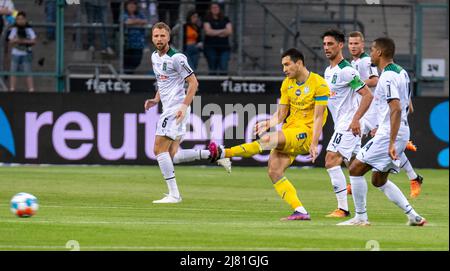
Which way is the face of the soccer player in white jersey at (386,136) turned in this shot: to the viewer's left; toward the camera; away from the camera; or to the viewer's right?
to the viewer's left

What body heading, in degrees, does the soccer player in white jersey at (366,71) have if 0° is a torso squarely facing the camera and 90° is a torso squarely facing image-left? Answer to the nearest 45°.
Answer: approximately 45°

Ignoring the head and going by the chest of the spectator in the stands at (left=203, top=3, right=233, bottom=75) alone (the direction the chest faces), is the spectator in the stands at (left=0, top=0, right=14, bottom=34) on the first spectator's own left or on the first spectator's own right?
on the first spectator's own right

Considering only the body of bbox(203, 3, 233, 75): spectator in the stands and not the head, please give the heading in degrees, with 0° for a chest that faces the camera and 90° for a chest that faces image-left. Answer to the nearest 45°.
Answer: approximately 0°

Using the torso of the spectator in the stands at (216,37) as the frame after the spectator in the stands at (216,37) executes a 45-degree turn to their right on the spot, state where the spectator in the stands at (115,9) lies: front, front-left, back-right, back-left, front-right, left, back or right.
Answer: front-right

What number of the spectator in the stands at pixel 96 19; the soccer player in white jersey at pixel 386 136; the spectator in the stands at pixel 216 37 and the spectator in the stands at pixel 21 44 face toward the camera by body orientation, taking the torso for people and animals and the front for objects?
3

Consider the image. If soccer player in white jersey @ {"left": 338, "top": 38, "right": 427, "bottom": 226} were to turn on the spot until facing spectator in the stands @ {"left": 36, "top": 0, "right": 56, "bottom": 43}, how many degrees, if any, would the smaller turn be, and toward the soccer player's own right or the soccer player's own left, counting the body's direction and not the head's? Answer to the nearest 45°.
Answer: approximately 45° to the soccer player's own right

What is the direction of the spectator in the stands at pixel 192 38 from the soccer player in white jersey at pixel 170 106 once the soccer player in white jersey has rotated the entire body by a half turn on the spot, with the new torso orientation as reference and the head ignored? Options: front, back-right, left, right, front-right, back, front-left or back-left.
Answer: front-left

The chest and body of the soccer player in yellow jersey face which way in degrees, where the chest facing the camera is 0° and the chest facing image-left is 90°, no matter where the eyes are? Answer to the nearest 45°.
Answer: approximately 45°

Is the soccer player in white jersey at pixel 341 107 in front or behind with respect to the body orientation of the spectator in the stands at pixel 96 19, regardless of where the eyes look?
in front

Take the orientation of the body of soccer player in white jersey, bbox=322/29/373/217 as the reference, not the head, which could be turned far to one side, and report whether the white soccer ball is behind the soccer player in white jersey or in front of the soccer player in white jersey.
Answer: in front

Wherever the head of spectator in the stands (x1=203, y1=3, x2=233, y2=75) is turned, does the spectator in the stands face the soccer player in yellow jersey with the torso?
yes

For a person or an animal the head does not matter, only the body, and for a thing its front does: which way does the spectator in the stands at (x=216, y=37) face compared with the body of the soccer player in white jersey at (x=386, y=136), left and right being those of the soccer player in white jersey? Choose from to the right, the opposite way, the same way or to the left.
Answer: to the left

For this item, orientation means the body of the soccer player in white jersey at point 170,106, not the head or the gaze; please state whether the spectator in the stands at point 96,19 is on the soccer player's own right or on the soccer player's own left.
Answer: on the soccer player's own right

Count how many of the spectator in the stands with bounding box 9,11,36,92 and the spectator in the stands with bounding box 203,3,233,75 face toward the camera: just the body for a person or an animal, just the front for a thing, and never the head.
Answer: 2
